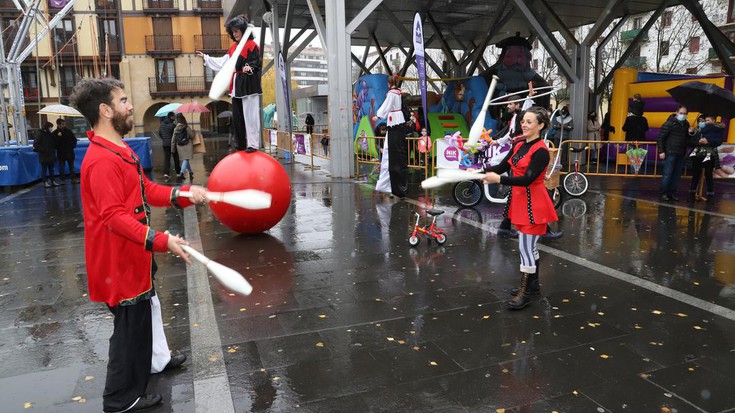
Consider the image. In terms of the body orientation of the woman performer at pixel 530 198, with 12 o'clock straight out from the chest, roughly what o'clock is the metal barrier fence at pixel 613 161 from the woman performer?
The metal barrier fence is roughly at 5 o'clock from the woman performer.

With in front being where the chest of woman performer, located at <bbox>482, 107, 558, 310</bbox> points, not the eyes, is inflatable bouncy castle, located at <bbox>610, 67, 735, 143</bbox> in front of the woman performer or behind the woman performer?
behind

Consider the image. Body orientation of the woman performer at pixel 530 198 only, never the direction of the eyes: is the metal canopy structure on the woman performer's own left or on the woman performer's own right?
on the woman performer's own right

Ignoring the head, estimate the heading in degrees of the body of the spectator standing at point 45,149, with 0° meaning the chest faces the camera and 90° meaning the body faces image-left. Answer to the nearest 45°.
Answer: approximately 315°

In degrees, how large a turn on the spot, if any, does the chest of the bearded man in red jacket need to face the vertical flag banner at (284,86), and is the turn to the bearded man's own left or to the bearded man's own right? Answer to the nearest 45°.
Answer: approximately 90° to the bearded man's own left

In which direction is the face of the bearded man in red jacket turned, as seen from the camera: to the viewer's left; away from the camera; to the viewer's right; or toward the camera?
to the viewer's right

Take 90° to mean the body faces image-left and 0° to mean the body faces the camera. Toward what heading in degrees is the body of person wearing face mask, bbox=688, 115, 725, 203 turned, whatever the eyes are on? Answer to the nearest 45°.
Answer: approximately 45°

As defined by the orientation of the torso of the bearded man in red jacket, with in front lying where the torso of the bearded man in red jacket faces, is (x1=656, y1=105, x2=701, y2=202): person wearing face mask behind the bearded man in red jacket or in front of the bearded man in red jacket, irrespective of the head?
in front

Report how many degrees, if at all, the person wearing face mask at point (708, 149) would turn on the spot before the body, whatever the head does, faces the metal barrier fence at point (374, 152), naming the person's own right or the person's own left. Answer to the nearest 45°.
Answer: approximately 45° to the person's own right

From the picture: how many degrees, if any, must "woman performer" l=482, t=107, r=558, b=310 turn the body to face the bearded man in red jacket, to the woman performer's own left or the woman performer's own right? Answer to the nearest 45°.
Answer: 0° — they already face them

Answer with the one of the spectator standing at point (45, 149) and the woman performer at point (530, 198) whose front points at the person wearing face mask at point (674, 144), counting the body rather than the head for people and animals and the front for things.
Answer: the spectator standing

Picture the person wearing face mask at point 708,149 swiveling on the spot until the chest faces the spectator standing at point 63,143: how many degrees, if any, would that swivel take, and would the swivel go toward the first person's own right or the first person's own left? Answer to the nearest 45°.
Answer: approximately 45° to the first person's own right

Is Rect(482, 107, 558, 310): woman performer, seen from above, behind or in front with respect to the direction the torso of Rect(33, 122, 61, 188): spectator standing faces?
in front

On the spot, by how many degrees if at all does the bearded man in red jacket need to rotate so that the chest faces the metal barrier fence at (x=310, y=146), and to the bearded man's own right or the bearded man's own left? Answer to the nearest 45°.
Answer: approximately 90° to the bearded man's own left

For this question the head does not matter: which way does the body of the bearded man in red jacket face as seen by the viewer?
to the viewer's right

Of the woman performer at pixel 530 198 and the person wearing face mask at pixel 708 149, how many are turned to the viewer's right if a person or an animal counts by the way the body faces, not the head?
0
